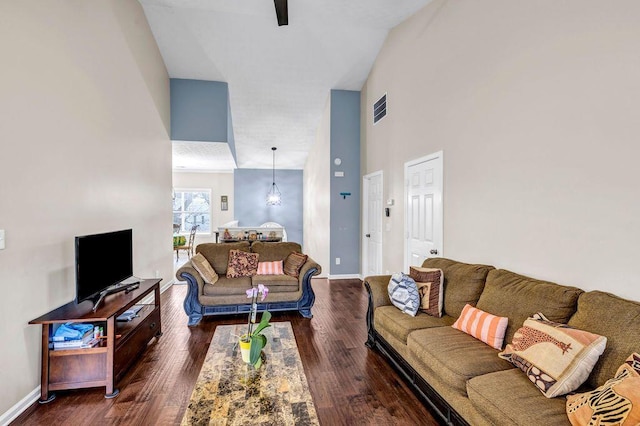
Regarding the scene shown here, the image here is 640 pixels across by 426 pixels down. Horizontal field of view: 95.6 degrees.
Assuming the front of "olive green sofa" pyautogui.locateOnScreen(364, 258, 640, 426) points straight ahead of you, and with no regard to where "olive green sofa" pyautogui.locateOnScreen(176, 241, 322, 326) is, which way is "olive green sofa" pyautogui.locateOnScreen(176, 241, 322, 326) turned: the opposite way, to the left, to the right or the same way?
to the left

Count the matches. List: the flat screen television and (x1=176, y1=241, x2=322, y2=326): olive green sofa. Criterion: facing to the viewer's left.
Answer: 0

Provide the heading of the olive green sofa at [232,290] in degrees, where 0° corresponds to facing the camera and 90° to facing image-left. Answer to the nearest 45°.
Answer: approximately 0°

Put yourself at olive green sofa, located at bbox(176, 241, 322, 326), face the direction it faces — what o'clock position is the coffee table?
The coffee table is roughly at 12 o'clock from the olive green sofa.

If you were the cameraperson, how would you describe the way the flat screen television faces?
facing the viewer and to the right of the viewer

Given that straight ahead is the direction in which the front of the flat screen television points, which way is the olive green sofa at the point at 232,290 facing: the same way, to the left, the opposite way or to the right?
to the right

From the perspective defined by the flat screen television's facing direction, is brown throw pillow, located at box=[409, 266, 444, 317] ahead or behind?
ahead

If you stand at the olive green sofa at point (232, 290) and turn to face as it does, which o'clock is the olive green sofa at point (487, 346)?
the olive green sofa at point (487, 346) is roughly at 11 o'clock from the olive green sofa at point (232, 290).

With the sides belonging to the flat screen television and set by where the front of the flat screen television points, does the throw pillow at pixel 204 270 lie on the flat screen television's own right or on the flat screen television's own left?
on the flat screen television's own left

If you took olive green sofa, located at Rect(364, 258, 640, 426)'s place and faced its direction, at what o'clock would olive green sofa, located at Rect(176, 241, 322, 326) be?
olive green sofa, located at Rect(176, 241, 322, 326) is roughly at 2 o'clock from olive green sofa, located at Rect(364, 258, 640, 426).

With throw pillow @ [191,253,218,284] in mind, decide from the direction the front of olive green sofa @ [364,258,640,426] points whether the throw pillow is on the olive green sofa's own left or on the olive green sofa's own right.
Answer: on the olive green sofa's own right
